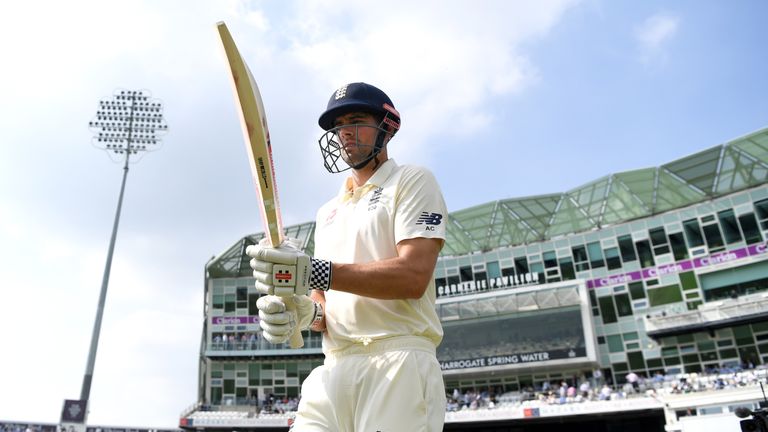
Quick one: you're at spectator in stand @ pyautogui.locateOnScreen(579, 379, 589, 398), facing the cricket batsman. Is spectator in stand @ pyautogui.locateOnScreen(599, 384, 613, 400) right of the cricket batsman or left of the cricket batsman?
left

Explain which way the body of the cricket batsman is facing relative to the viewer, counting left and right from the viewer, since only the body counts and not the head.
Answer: facing the viewer and to the left of the viewer

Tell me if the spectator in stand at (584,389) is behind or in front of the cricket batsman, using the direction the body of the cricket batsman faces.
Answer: behind

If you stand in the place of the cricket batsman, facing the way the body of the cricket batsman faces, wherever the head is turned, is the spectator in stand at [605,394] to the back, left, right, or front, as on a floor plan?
back
